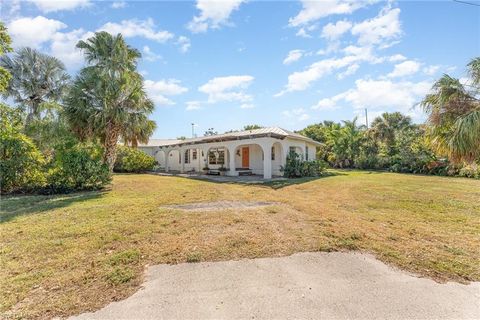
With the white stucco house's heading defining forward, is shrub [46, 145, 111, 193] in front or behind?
in front

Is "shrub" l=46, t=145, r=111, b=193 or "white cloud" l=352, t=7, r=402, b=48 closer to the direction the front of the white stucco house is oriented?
the shrub

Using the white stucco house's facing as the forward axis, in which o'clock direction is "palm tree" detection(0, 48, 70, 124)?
The palm tree is roughly at 2 o'clock from the white stucco house.

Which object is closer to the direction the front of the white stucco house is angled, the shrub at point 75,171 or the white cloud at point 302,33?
the shrub

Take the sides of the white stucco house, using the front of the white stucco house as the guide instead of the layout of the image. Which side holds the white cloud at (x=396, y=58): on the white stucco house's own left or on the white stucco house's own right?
on the white stucco house's own left

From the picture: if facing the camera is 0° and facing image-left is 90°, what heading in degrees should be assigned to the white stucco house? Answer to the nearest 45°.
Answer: approximately 45°

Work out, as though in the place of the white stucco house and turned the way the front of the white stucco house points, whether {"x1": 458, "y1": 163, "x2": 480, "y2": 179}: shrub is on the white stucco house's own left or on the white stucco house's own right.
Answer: on the white stucco house's own left
